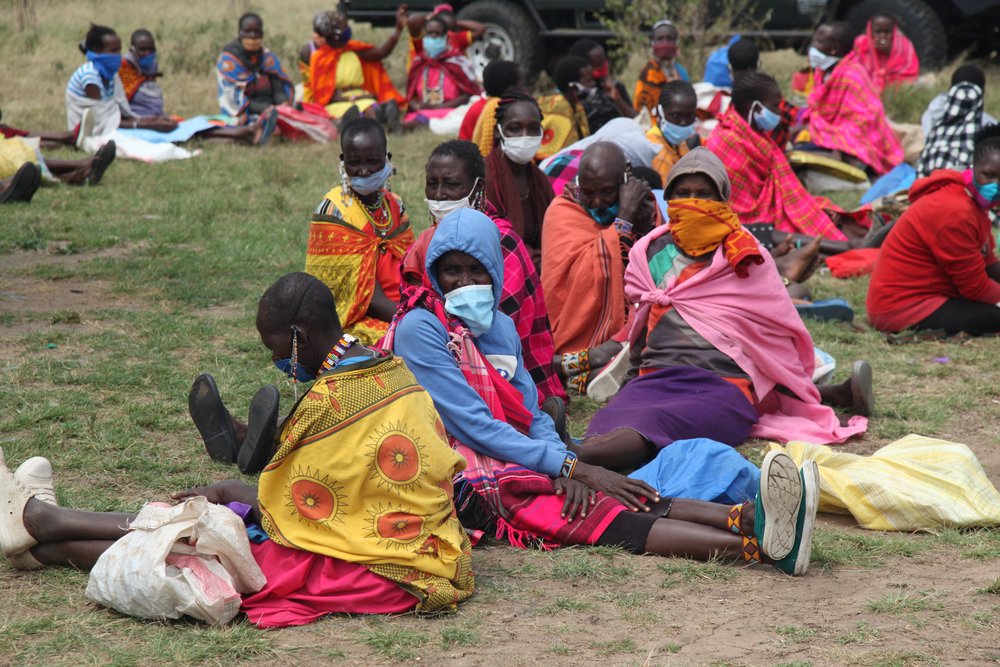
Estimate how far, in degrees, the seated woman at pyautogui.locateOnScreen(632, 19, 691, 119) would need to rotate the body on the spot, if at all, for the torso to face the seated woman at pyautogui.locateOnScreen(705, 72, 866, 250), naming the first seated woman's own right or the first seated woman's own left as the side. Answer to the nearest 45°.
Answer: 0° — they already face them

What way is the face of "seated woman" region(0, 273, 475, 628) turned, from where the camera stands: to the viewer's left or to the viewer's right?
to the viewer's left

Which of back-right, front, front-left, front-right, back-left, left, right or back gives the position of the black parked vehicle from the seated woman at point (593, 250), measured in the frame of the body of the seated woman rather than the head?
back-left

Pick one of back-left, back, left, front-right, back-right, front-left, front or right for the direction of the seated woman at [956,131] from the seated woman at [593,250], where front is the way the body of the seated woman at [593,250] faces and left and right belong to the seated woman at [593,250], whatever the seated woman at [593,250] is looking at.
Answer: left

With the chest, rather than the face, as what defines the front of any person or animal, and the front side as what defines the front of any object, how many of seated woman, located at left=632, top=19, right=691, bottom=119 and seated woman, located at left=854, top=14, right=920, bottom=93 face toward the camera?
2

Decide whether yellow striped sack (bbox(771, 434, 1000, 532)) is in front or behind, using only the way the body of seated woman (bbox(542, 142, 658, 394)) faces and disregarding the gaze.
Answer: in front

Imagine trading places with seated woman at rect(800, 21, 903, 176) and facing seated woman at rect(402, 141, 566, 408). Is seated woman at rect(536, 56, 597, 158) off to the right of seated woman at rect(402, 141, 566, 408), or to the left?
right
